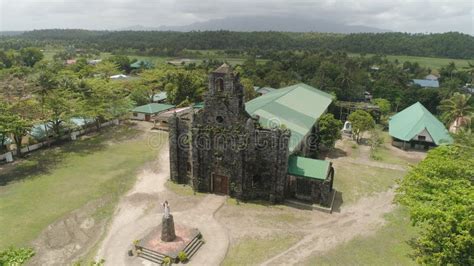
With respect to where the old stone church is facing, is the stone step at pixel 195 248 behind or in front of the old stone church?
in front

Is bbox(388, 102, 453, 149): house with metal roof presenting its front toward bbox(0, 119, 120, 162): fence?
no

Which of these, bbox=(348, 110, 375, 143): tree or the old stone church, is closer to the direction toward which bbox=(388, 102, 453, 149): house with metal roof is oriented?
the old stone church

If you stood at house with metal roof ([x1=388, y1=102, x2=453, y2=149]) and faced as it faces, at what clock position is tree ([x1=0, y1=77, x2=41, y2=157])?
The tree is roughly at 2 o'clock from the house with metal roof.

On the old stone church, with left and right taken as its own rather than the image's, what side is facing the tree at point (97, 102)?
right

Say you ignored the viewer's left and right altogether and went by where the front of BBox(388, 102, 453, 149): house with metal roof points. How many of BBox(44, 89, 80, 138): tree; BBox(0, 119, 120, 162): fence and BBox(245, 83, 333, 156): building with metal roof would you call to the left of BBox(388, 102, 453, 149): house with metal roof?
0

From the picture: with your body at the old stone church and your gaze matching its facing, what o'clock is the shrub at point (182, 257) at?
The shrub is roughly at 11 o'clock from the old stone church.

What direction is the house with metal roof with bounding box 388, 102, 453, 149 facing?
toward the camera

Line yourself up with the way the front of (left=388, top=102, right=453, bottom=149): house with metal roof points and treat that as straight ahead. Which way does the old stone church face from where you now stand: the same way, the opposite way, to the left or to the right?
the same way

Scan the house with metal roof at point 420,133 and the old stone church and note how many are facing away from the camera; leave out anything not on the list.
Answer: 0

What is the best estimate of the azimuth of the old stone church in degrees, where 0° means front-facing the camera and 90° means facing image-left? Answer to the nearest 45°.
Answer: approximately 45°
